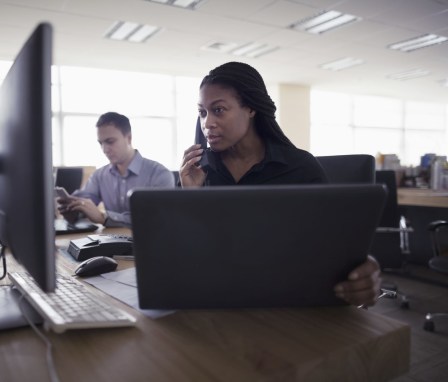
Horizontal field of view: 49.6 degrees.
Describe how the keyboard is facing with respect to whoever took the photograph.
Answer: facing to the right of the viewer

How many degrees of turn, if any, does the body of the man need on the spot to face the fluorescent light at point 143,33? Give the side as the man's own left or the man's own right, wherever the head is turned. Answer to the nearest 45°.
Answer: approximately 135° to the man's own right

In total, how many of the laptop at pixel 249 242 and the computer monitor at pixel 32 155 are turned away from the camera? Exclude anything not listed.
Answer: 1

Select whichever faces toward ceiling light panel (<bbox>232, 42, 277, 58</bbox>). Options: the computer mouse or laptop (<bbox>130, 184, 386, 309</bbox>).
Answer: the laptop

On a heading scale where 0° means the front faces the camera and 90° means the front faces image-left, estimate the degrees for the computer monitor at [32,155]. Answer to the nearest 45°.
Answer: approximately 270°

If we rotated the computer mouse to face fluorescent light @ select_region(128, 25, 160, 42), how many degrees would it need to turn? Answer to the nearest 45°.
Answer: approximately 90° to its right

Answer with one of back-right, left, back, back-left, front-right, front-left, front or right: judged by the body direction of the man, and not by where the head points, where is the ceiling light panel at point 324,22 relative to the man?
back

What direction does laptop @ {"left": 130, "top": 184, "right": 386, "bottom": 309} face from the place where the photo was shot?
facing away from the viewer

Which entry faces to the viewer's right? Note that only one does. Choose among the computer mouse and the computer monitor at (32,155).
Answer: the computer monitor
